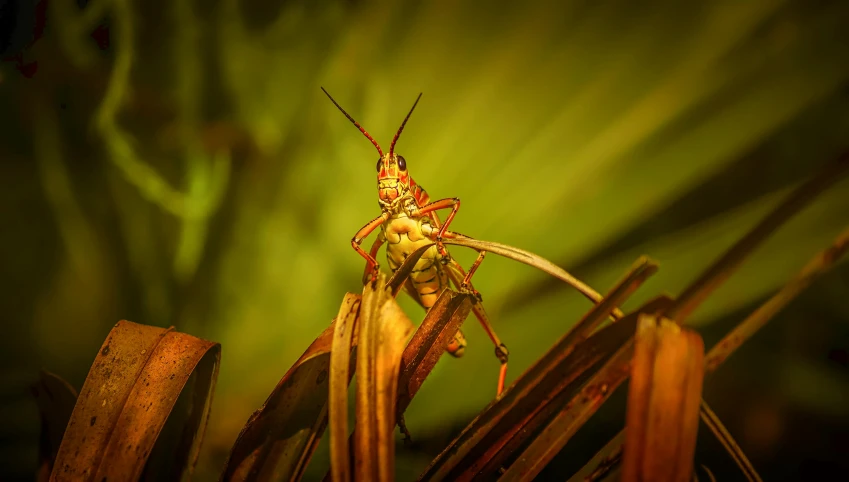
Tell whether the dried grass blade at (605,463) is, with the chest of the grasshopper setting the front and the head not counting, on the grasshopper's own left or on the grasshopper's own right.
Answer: on the grasshopper's own left

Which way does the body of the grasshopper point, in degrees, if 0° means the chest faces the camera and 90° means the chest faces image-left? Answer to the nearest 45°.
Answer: approximately 45°

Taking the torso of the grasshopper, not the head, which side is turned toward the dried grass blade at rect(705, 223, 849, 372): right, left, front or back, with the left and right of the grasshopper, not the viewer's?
left

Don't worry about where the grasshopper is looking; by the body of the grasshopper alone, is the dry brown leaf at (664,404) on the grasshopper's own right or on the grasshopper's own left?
on the grasshopper's own left

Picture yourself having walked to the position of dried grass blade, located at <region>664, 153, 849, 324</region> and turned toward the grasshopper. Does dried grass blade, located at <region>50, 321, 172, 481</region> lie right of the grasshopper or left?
left

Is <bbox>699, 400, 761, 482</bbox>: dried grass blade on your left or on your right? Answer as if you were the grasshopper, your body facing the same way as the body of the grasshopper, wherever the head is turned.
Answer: on your left
